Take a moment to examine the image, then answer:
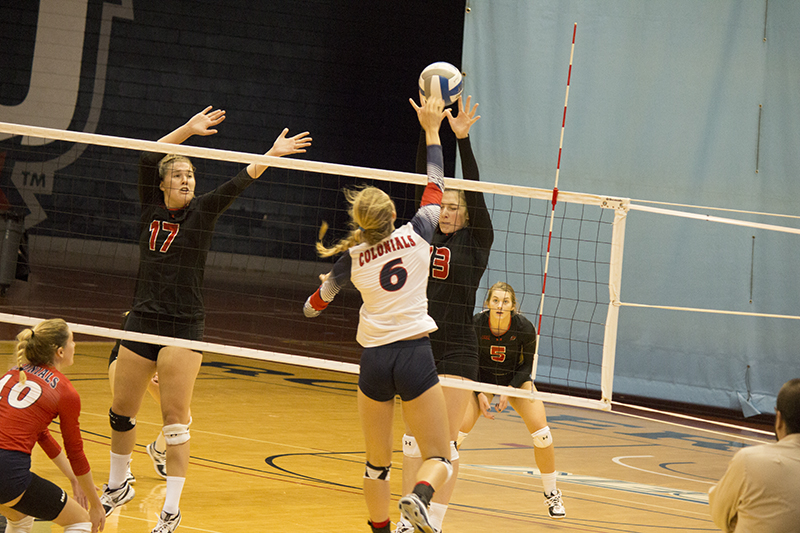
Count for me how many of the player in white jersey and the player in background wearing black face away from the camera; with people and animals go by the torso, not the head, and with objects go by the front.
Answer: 1

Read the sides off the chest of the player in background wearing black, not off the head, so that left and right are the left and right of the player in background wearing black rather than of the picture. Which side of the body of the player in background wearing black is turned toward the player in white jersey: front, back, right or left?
front

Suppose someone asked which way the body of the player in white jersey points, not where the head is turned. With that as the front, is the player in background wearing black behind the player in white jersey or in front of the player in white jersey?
in front

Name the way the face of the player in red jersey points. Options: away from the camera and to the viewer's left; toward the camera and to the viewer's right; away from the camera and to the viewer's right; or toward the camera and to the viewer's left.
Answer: away from the camera and to the viewer's right

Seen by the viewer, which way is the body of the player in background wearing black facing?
toward the camera

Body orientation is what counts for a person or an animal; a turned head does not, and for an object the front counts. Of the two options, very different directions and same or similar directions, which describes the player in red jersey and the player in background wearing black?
very different directions

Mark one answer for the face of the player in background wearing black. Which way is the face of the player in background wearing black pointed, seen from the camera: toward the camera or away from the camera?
toward the camera

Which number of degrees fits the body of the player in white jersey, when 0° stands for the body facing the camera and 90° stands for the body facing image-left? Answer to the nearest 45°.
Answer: approximately 180°

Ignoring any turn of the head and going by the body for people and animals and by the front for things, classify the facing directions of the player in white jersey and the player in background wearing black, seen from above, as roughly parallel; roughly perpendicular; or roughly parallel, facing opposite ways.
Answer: roughly parallel, facing opposite ways

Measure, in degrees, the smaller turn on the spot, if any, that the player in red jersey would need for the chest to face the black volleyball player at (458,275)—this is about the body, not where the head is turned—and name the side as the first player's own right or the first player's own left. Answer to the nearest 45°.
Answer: approximately 45° to the first player's own right

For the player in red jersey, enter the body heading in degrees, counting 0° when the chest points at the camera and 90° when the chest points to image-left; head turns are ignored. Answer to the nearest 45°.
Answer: approximately 225°

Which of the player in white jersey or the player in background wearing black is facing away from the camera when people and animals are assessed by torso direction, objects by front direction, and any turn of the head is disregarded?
the player in white jersey
